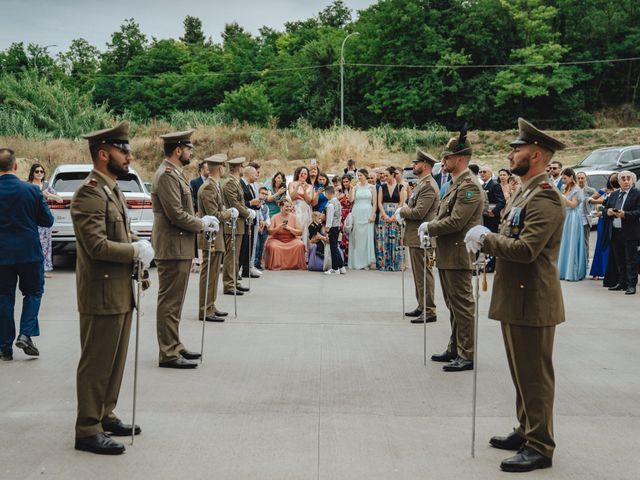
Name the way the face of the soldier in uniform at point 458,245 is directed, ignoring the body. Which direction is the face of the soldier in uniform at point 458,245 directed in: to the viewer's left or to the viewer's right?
to the viewer's left

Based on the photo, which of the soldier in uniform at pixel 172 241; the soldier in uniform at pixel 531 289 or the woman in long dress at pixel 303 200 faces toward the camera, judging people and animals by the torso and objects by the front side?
the woman in long dress

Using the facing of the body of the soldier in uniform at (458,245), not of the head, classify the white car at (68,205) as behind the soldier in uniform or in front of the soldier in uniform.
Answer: in front

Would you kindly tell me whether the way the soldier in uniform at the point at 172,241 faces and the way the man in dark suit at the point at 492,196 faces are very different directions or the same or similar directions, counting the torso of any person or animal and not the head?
very different directions

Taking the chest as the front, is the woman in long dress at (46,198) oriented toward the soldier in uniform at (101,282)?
yes

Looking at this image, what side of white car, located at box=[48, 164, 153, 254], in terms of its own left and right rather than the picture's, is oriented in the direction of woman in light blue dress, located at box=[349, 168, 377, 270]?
right

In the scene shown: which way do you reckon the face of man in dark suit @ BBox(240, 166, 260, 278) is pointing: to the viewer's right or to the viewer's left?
to the viewer's right

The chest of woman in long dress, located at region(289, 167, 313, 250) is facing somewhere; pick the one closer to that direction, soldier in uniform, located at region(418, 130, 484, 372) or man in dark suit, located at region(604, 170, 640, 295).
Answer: the soldier in uniform

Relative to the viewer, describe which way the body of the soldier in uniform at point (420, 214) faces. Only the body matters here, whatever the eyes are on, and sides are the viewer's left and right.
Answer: facing to the left of the viewer

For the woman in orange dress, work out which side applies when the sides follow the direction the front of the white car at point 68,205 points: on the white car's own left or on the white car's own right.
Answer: on the white car's own right

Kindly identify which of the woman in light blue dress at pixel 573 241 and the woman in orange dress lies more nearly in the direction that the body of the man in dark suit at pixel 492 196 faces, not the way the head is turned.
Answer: the woman in orange dress

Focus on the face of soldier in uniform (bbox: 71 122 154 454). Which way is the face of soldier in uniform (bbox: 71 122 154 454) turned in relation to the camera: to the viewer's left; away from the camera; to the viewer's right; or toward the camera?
to the viewer's right

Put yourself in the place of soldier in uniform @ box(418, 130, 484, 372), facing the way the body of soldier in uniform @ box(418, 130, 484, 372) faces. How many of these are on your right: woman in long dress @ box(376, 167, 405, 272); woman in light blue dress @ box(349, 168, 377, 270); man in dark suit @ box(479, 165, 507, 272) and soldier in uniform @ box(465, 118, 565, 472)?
3

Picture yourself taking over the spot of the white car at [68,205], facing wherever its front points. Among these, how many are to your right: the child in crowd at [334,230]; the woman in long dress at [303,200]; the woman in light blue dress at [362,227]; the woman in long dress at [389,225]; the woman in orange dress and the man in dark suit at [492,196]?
6

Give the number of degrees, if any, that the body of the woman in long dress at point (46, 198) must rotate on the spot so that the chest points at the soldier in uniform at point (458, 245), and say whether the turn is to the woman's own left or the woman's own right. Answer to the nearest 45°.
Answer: approximately 45° to the woman's own left

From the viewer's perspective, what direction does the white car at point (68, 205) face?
away from the camera

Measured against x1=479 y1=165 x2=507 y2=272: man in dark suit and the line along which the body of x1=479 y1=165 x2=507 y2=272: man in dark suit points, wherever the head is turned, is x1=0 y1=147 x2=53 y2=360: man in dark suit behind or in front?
in front
